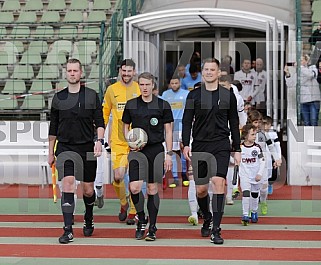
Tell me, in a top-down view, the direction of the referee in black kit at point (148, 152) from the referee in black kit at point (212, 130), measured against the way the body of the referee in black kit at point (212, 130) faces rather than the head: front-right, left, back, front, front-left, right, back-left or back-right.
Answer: right

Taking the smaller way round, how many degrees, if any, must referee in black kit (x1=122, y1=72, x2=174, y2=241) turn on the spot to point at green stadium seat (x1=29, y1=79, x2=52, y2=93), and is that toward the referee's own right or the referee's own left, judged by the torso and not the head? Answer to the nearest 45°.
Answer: approximately 180°

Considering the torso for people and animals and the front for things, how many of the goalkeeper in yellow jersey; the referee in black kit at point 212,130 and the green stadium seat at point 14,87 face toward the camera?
3

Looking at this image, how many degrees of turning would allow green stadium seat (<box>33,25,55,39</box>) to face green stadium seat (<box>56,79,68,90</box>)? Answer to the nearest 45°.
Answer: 0° — it already faces it

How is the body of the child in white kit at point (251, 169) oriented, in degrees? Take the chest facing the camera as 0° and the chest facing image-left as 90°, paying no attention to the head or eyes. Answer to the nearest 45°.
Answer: approximately 0°

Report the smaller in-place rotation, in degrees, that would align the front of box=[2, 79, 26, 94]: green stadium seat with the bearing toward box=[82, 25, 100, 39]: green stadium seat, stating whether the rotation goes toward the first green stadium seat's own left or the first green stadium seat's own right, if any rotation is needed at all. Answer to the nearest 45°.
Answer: approximately 90° to the first green stadium seat's own left

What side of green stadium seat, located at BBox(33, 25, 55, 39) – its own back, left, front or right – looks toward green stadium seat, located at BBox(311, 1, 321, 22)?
left

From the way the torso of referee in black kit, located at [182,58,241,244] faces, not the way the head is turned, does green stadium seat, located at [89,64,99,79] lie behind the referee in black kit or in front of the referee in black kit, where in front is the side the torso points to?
behind

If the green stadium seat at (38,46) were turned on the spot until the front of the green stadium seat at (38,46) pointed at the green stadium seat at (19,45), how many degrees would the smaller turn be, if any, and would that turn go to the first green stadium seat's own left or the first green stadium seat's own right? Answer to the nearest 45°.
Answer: approximately 90° to the first green stadium seat's own right

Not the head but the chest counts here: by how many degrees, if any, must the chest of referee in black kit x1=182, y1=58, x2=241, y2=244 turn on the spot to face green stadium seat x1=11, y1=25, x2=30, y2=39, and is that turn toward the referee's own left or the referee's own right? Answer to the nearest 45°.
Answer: approximately 135° to the referee's own right
